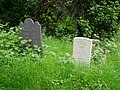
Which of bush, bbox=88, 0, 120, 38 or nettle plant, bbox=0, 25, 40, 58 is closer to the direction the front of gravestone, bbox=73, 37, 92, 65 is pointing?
the nettle plant

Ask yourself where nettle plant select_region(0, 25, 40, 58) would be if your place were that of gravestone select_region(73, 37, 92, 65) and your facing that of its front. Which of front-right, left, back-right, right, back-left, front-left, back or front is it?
right

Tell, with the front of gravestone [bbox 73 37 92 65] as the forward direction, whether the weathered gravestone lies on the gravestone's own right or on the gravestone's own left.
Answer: on the gravestone's own right

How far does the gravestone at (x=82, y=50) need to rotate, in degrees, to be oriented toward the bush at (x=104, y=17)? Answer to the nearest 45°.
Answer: approximately 180°

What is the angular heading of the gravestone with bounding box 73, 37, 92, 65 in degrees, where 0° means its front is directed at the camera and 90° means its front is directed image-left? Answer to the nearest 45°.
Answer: approximately 0°
